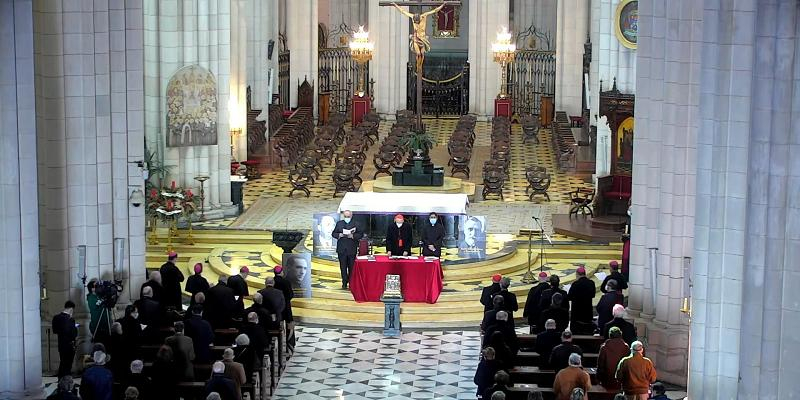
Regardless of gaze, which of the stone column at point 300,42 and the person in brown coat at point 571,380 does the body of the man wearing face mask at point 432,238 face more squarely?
the person in brown coat

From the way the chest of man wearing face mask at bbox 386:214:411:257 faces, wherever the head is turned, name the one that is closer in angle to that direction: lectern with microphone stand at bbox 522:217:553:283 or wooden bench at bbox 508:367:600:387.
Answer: the wooden bench

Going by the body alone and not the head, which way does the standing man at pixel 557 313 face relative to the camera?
away from the camera

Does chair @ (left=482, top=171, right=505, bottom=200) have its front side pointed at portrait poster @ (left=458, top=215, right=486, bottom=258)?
yes

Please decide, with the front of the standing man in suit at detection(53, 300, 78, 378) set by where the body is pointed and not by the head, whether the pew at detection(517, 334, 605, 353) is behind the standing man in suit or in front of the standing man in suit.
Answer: in front

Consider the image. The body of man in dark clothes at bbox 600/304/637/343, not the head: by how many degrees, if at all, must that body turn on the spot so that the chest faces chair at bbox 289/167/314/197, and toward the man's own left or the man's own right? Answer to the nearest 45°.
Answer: approximately 45° to the man's own left

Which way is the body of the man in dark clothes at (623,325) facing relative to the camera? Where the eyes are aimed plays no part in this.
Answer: away from the camera

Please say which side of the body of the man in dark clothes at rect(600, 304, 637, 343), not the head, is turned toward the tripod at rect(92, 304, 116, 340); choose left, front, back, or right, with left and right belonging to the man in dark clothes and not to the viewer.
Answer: left

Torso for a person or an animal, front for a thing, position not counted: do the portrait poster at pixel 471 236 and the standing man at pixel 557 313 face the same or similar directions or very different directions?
very different directions

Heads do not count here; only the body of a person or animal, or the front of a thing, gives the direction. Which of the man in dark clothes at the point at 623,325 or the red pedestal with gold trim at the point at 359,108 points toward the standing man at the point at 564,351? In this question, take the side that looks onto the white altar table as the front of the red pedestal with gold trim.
the red pedestal with gold trim

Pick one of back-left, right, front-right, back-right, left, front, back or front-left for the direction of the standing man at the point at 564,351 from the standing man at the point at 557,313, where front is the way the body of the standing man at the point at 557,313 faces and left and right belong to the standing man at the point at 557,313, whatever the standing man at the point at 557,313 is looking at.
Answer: back
